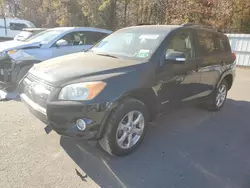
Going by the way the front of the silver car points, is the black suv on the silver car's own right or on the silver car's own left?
on the silver car's own left

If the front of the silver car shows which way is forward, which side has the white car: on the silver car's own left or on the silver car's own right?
on the silver car's own right

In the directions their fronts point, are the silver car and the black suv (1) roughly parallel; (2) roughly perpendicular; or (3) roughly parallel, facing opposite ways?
roughly parallel

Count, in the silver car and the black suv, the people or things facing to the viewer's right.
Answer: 0

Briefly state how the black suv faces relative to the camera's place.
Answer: facing the viewer and to the left of the viewer

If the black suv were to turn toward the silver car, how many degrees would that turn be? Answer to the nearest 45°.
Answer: approximately 90° to its right
